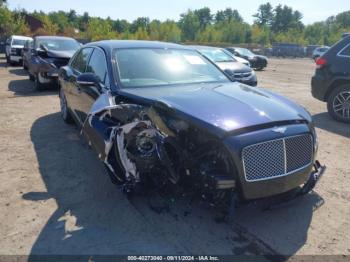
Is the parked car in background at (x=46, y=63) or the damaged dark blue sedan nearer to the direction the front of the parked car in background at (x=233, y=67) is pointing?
the damaged dark blue sedan

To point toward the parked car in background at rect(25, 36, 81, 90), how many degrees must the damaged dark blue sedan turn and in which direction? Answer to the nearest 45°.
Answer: approximately 180°

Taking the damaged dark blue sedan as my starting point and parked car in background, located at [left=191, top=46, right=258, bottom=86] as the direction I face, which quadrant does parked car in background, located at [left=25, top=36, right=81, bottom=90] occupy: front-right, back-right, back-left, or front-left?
front-left

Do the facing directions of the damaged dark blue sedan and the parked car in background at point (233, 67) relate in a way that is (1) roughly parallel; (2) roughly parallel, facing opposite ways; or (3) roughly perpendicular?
roughly parallel

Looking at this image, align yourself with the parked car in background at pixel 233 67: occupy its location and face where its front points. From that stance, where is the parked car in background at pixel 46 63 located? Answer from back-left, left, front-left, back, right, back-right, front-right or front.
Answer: back-right

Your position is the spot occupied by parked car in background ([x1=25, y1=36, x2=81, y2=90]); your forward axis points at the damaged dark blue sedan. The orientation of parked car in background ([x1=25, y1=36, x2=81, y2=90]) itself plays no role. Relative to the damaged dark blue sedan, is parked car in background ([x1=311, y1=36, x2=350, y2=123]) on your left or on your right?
left

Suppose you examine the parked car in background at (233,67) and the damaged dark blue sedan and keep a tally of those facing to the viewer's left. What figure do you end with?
0

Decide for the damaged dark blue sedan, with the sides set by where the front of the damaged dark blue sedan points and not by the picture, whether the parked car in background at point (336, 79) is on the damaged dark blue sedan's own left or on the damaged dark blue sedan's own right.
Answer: on the damaged dark blue sedan's own left

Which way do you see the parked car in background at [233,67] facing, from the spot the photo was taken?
facing the viewer and to the right of the viewer
